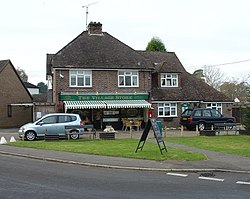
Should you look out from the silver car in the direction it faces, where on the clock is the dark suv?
The dark suv is roughly at 5 o'clock from the silver car.

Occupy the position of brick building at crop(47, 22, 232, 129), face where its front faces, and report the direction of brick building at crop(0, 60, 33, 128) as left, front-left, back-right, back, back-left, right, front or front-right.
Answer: back-right

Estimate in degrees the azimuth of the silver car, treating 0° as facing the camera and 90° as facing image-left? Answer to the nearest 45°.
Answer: approximately 90°

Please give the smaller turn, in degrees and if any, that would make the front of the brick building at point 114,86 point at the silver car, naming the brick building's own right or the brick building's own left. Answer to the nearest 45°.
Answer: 0° — it already faces it

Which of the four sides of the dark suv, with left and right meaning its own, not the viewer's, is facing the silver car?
back
